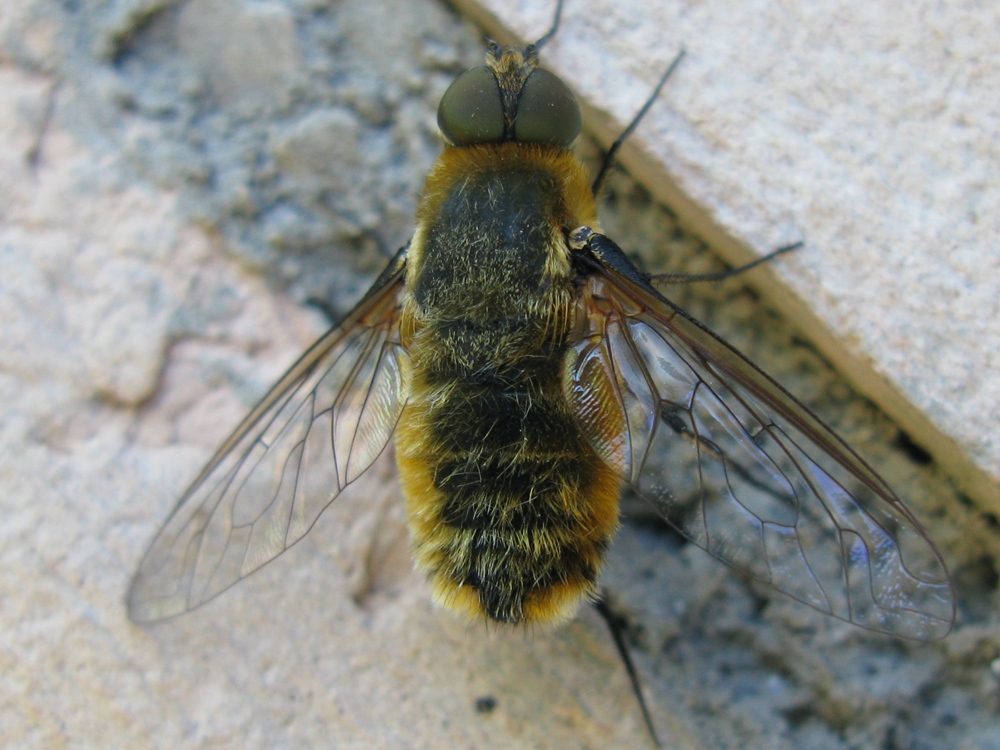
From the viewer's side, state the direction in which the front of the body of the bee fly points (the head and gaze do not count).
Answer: away from the camera
